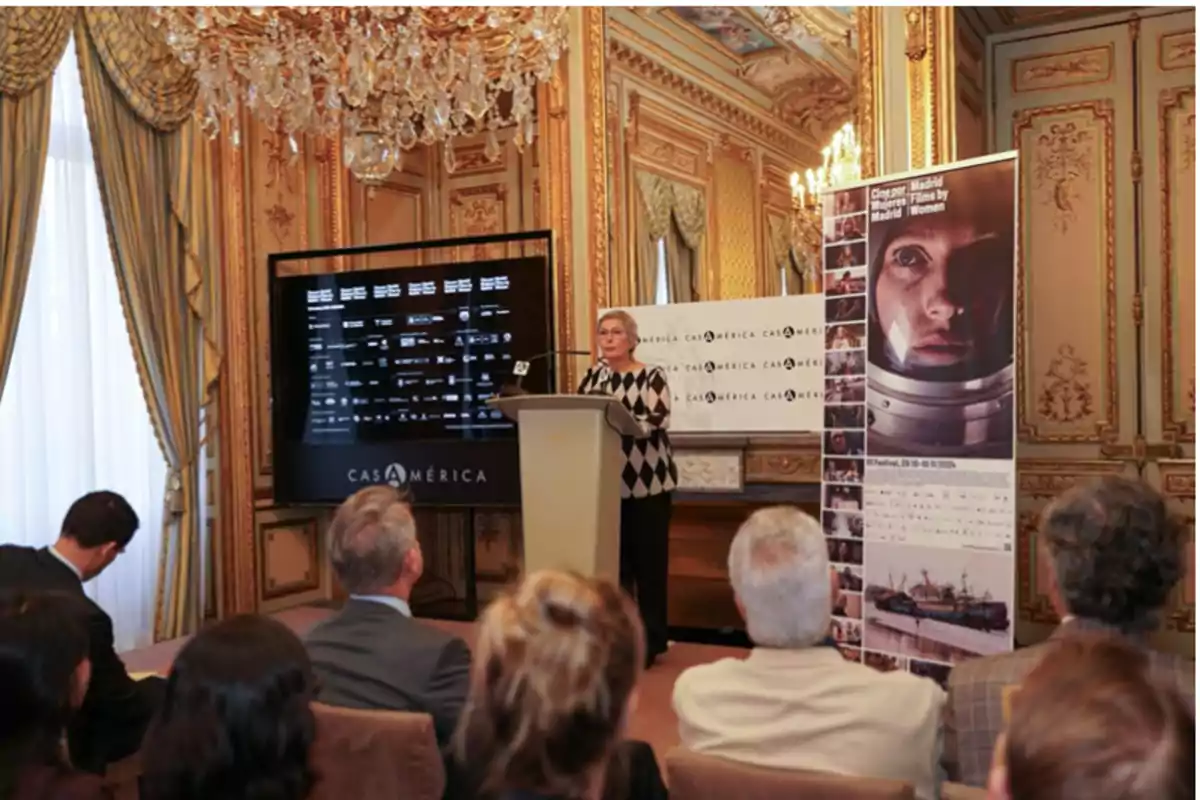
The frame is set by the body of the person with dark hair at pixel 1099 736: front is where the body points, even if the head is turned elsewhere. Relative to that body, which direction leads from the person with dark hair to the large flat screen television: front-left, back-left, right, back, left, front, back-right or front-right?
front-left

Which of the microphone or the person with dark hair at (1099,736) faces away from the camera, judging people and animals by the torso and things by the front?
the person with dark hair

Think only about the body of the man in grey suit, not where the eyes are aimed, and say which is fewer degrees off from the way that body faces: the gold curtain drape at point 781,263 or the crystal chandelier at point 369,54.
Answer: the gold curtain drape

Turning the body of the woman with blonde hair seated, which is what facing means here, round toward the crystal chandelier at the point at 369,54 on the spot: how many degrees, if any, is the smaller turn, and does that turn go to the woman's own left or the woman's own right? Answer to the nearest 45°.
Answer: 0° — they already face it

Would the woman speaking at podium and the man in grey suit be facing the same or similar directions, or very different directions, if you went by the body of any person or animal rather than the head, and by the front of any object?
very different directions

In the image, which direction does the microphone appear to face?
to the viewer's right

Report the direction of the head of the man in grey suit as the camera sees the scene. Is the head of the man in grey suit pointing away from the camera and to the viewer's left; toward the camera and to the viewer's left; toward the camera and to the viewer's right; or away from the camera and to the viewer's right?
away from the camera and to the viewer's right

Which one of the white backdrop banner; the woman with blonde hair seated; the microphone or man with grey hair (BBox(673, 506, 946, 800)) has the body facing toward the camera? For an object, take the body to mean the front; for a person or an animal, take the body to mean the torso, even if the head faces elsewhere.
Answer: the white backdrop banner

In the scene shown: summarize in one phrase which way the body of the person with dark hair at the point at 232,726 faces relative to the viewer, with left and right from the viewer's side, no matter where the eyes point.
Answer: facing away from the viewer

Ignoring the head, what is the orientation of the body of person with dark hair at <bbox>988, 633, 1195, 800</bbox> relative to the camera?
away from the camera

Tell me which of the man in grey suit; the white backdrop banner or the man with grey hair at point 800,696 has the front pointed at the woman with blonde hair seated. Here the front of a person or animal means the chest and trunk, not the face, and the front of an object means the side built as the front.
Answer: the white backdrop banner

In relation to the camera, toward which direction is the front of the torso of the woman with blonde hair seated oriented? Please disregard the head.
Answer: away from the camera

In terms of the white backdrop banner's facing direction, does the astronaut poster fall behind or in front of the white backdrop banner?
in front
